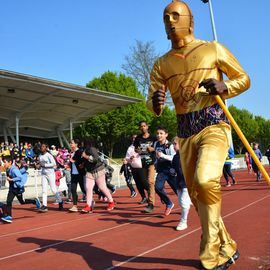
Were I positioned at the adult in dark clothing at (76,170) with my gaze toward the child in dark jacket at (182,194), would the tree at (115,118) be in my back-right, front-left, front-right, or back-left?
back-left

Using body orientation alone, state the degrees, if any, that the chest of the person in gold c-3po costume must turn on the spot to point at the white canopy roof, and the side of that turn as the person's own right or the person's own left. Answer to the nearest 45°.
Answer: approximately 90° to the person's own right

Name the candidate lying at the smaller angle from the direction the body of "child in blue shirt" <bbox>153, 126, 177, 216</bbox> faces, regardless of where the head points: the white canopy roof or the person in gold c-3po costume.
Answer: the person in gold c-3po costume

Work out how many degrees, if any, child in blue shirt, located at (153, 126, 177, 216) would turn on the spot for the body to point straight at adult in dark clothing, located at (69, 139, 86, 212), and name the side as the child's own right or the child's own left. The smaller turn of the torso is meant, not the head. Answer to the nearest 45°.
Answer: approximately 90° to the child's own right

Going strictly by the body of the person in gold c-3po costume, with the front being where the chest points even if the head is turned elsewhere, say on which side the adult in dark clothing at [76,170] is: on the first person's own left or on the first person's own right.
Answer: on the first person's own right

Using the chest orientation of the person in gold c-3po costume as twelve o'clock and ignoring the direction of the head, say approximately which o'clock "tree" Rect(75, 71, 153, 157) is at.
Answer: The tree is roughly at 4 o'clock from the person in gold c-3po costume.

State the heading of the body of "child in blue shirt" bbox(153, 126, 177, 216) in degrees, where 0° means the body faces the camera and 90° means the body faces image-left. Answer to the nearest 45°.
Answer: approximately 45°

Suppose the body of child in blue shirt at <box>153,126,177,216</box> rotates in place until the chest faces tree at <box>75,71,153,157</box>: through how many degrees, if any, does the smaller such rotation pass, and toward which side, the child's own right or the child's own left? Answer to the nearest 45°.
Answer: approximately 135° to the child's own right

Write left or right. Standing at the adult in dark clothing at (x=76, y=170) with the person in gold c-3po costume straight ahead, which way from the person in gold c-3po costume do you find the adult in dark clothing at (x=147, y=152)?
left

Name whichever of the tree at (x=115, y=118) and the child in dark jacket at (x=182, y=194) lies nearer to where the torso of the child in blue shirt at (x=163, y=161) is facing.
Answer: the child in dark jacket
